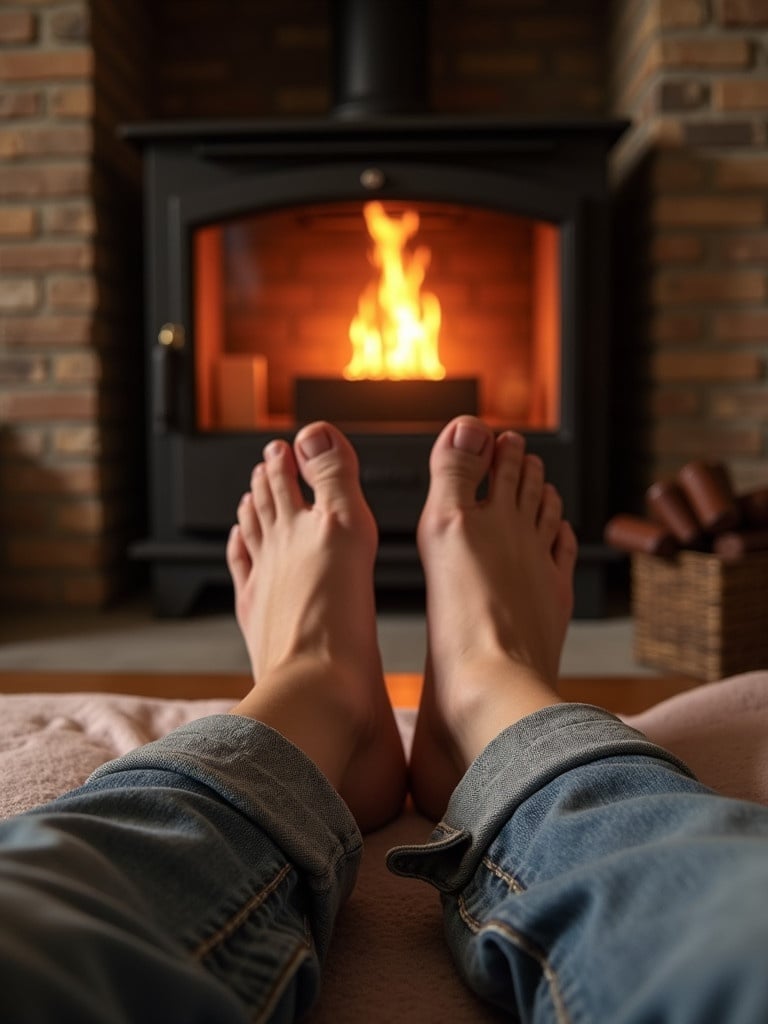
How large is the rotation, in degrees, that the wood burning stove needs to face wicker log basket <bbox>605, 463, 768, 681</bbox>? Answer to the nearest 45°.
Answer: approximately 45° to its left

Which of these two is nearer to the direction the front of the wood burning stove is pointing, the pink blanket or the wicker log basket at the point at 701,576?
the pink blanket

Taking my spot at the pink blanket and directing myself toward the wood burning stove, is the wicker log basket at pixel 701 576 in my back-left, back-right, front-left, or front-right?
front-right

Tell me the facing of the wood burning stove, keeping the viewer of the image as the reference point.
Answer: facing the viewer

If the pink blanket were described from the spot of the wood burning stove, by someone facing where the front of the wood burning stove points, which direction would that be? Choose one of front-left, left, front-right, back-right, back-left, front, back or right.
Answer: front

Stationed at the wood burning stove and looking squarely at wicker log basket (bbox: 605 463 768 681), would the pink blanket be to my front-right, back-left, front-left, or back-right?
front-right

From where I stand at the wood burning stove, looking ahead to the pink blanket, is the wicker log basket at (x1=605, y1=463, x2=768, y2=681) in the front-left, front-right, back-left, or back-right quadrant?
front-left
